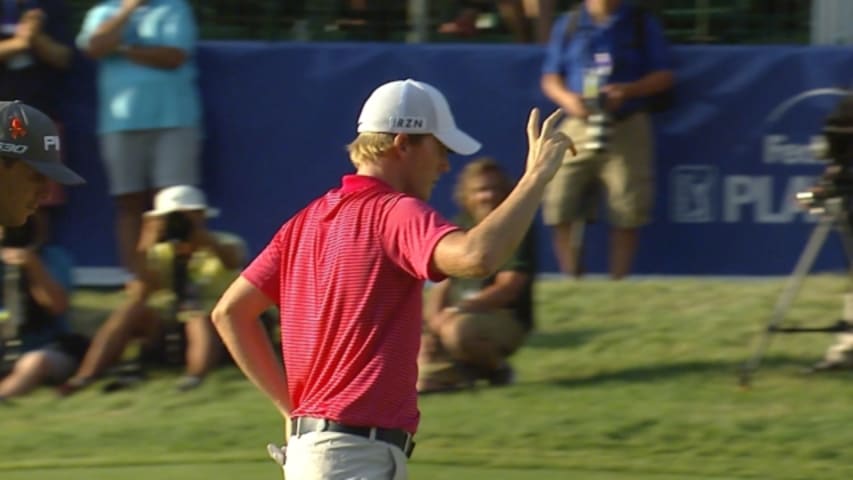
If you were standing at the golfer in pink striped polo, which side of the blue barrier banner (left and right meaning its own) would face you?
front

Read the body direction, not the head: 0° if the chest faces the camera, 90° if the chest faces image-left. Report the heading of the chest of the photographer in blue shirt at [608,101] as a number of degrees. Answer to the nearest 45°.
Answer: approximately 0°

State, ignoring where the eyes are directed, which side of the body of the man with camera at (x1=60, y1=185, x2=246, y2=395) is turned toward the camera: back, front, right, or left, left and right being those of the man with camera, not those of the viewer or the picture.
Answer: front

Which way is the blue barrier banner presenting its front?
toward the camera

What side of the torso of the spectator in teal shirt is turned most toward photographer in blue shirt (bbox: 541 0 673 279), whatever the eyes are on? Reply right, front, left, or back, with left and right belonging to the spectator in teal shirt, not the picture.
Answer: left

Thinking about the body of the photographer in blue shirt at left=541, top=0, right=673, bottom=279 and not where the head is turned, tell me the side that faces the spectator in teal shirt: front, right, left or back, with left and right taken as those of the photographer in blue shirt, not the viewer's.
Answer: right

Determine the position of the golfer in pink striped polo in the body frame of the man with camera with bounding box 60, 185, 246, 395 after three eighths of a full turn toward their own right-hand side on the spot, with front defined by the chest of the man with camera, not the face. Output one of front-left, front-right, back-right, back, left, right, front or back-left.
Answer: back-left

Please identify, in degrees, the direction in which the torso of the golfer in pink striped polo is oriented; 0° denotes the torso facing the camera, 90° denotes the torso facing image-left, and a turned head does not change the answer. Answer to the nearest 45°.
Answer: approximately 225°

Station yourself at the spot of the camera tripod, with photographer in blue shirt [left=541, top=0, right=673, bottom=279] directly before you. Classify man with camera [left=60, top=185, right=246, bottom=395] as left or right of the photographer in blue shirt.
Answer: left

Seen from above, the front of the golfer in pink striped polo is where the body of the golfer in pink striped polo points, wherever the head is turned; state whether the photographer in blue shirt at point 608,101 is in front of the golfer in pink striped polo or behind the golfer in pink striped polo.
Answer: in front

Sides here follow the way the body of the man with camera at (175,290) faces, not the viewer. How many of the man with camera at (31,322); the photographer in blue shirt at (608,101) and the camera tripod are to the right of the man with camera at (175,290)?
1

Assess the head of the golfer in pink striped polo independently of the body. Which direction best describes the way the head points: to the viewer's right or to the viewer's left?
to the viewer's right
